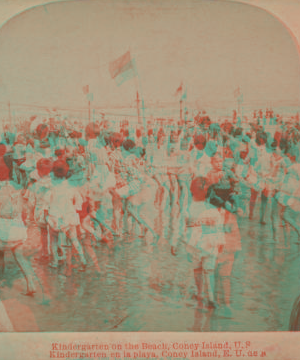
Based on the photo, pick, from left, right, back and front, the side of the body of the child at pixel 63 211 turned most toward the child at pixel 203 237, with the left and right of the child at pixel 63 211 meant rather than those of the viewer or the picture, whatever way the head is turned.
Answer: right

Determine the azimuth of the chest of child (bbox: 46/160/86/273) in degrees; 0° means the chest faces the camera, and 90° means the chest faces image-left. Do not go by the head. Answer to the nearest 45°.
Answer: approximately 180°
